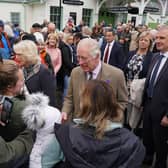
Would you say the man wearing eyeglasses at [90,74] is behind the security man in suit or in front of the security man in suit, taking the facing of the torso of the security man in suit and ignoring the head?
in front

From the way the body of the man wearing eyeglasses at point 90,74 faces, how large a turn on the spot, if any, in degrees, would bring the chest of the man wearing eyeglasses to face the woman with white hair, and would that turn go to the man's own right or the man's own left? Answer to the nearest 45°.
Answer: approximately 45° to the man's own right

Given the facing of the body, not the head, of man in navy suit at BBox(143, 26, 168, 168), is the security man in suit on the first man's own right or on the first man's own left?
on the first man's own right

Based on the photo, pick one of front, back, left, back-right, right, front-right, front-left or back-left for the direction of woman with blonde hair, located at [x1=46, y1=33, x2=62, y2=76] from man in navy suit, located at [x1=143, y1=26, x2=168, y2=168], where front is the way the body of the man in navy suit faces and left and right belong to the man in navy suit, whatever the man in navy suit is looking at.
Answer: right

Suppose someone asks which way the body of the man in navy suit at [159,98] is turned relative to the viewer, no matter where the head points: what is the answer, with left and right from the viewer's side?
facing the viewer and to the left of the viewer

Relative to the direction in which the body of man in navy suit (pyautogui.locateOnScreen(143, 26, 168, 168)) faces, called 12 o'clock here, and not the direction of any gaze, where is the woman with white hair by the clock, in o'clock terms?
The woman with white hair is roughly at 1 o'clock from the man in navy suit.

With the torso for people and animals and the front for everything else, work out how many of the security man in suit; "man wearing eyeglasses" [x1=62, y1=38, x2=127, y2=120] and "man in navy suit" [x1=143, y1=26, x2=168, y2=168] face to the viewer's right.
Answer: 0

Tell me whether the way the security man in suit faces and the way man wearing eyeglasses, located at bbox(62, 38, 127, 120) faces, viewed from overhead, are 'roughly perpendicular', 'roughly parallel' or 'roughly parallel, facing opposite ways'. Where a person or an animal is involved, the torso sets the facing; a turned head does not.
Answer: roughly parallel

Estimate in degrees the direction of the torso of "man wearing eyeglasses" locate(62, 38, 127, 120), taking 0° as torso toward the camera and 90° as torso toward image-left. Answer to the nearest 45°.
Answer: approximately 45°

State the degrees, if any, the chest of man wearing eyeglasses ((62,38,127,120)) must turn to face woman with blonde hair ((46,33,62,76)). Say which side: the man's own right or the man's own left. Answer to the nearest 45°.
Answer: approximately 135° to the man's own right

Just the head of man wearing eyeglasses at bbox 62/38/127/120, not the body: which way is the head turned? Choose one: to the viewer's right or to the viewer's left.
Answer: to the viewer's left

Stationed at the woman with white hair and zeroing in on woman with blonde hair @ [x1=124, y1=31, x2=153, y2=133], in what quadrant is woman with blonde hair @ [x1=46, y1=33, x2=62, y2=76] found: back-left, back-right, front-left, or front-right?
front-left

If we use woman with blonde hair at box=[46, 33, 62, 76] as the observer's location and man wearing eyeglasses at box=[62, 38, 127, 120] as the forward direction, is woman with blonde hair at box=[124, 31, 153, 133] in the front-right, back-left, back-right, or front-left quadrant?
front-left
